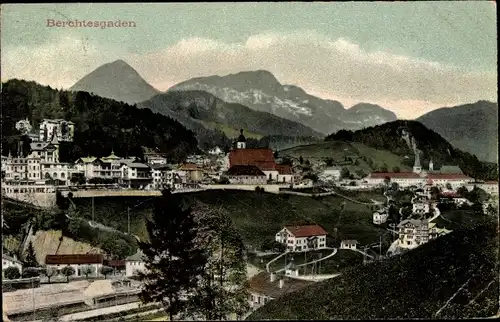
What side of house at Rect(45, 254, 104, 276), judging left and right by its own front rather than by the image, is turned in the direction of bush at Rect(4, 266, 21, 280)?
right

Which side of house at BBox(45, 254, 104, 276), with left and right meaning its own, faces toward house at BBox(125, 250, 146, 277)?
left

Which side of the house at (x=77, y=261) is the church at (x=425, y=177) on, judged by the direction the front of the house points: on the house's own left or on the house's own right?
on the house's own left

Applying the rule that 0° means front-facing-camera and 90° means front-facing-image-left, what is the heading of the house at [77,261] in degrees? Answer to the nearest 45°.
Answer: approximately 0°

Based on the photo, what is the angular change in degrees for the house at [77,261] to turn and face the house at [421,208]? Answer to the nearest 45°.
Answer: approximately 90° to its left
